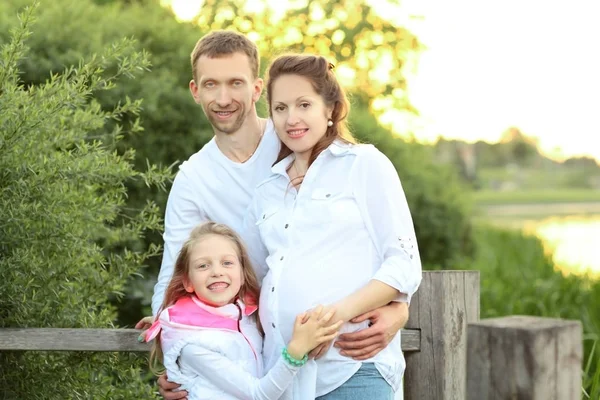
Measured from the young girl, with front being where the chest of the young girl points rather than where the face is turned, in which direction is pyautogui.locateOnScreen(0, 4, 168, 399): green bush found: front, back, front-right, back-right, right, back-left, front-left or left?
back

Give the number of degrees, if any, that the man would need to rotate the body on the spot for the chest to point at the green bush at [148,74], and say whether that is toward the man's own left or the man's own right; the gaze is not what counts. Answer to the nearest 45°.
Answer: approximately 180°

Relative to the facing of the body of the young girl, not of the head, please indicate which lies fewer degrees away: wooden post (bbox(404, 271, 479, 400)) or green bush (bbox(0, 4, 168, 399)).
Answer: the wooden post

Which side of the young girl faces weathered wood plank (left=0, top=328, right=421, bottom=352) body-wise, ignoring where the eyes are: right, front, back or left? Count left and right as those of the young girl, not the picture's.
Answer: back

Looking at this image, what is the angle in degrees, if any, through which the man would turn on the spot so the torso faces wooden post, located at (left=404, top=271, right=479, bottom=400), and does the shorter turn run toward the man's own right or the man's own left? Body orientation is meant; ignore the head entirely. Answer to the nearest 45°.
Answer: approximately 90° to the man's own left

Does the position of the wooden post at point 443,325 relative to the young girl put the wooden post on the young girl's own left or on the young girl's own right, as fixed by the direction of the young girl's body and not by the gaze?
on the young girl's own left

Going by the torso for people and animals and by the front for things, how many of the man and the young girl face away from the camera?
0

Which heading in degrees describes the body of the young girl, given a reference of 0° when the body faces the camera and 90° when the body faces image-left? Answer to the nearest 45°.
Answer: approximately 315°
